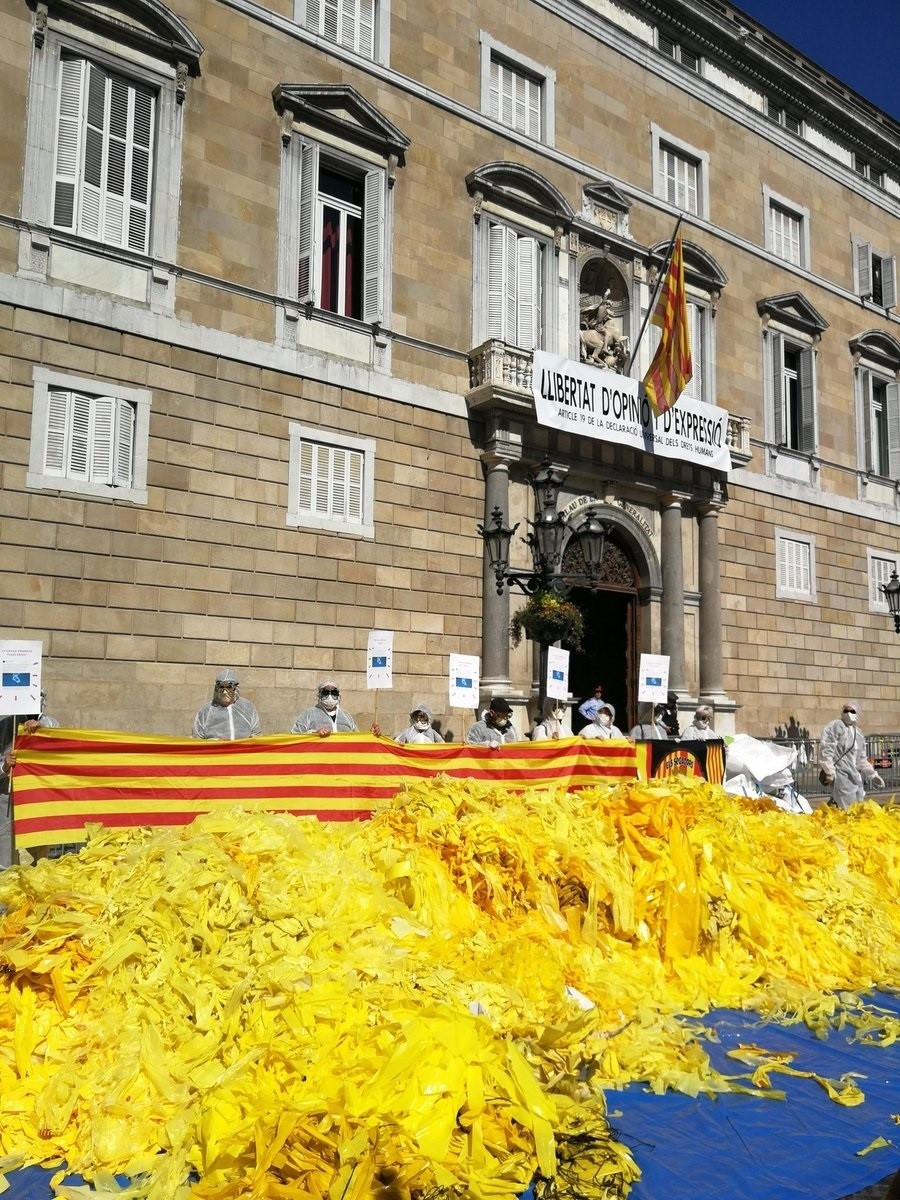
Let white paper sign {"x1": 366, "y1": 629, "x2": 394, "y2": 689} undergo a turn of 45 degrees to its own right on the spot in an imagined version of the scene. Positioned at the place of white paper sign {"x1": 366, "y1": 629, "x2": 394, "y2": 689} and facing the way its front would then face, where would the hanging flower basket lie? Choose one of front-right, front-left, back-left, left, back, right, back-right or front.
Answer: back

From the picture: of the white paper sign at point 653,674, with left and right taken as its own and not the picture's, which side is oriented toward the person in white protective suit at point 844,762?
left

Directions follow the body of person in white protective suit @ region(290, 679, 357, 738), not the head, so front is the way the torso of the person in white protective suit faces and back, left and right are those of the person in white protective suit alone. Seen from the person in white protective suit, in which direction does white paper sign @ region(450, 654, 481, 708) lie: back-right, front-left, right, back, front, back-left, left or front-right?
back-left

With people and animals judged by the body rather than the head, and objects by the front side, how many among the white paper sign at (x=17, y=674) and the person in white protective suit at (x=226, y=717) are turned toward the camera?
2

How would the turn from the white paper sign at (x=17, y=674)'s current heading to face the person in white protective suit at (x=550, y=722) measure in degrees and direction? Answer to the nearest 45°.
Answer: approximately 90° to its left

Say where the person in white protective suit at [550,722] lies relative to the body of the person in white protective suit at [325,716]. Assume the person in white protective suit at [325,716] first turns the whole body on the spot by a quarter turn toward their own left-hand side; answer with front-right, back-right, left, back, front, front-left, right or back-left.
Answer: front-left

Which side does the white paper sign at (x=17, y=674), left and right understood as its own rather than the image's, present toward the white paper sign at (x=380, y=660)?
left

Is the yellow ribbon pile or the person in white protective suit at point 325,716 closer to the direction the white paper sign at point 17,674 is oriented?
the yellow ribbon pile
